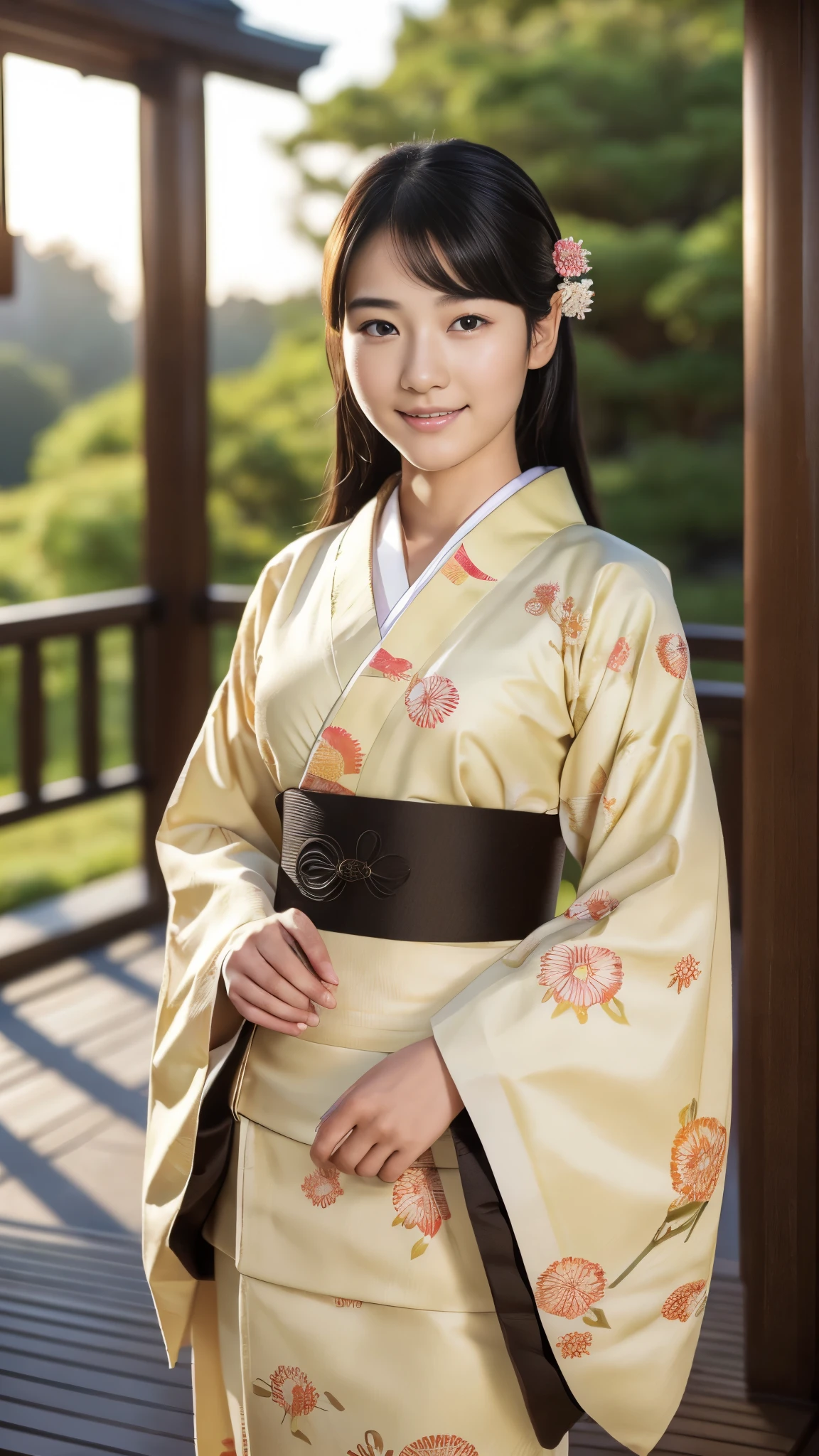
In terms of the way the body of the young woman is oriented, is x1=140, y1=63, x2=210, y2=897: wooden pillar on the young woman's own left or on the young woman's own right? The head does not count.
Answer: on the young woman's own right

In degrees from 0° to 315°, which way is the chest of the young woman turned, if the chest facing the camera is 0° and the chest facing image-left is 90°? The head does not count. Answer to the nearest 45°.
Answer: approximately 45°

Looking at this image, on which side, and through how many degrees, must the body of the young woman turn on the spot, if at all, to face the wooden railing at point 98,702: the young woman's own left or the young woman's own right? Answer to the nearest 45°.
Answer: approximately 135° to the young woman's own right

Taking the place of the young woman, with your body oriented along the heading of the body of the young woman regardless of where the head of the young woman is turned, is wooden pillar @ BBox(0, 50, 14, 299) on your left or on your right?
on your right
